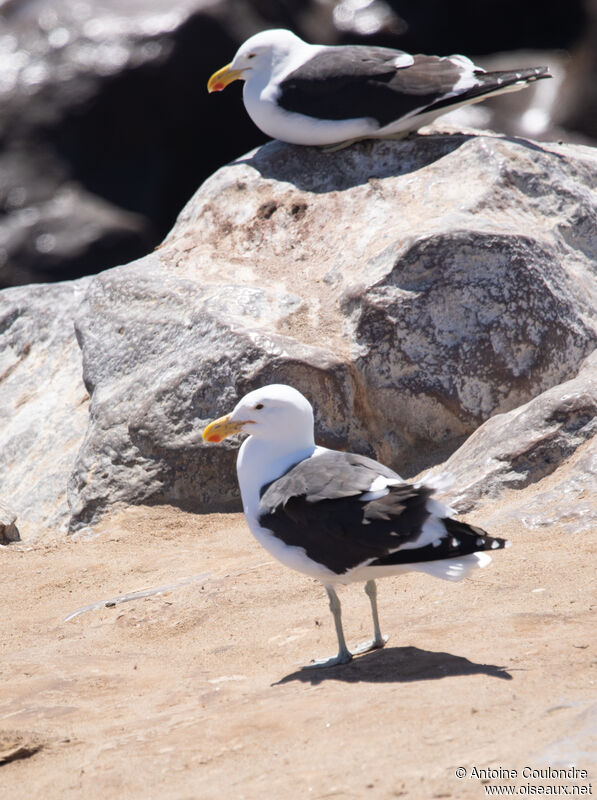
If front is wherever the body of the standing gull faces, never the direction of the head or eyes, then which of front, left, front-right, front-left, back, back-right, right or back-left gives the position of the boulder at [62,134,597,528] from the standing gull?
right

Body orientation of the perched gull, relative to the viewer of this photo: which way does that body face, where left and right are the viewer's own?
facing to the left of the viewer

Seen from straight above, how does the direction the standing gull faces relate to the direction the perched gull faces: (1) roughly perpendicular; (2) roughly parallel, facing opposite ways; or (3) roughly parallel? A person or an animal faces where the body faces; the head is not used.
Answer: roughly parallel

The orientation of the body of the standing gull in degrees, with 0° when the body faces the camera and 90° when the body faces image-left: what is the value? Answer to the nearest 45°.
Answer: approximately 90°

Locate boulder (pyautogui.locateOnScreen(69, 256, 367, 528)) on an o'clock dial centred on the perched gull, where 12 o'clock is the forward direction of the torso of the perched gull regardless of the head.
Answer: The boulder is roughly at 10 o'clock from the perched gull.

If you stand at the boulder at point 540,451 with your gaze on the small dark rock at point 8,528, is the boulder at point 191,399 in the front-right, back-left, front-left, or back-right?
front-right

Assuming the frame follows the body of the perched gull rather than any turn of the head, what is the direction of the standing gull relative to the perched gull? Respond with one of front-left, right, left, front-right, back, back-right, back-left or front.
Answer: left

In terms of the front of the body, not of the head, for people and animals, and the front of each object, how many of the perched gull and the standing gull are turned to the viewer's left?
2
